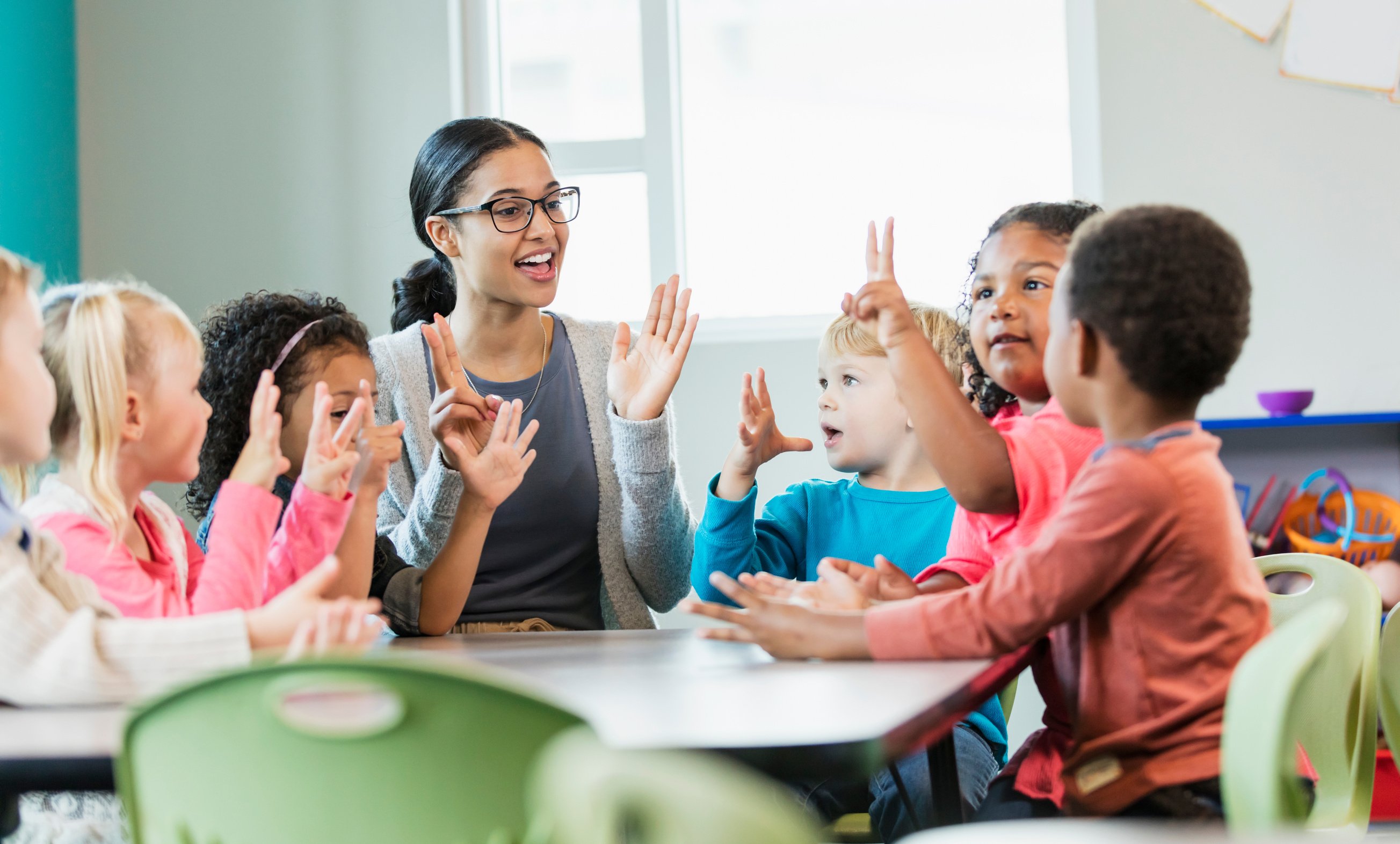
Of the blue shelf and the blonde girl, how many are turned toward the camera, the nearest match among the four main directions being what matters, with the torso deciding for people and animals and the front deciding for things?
1

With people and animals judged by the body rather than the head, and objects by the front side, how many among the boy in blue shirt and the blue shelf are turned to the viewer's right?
0

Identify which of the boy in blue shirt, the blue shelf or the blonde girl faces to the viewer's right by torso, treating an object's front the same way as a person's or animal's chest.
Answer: the blonde girl

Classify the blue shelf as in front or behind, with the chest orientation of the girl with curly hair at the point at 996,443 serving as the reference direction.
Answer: behind

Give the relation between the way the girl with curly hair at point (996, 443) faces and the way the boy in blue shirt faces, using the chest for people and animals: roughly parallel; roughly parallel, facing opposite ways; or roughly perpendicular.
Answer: roughly parallel

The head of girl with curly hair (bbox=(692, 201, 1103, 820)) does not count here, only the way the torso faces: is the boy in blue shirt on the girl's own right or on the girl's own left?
on the girl's own right

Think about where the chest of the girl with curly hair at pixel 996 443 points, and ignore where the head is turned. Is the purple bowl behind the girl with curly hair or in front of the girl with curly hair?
behind

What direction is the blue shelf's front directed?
toward the camera

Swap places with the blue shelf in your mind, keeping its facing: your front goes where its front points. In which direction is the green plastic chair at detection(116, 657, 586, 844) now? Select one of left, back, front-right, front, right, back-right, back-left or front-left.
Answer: front

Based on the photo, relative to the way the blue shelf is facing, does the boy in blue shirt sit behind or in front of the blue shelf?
in front

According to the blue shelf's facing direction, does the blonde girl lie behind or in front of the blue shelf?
in front

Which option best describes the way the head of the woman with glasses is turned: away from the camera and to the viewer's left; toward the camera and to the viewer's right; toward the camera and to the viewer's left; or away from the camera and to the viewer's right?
toward the camera and to the viewer's right

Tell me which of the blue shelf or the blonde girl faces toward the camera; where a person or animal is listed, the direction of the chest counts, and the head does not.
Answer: the blue shelf

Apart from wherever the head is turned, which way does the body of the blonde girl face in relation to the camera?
to the viewer's right

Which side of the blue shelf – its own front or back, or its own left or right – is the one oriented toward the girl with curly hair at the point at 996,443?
front
